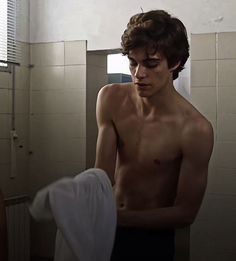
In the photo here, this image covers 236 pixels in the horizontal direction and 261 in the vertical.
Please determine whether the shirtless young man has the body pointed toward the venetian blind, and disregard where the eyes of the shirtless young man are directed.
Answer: no

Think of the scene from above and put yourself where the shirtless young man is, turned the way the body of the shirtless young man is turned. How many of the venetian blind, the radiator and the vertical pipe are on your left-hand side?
0

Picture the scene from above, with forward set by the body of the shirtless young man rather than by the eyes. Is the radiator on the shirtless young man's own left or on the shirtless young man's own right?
on the shirtless young man's own right

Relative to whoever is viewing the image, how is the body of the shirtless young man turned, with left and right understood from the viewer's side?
facing the viewer and to the left of the viewer

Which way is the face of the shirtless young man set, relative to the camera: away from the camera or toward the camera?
toward the camera

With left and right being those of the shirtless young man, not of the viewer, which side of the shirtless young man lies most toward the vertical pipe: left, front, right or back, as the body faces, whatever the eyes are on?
right
